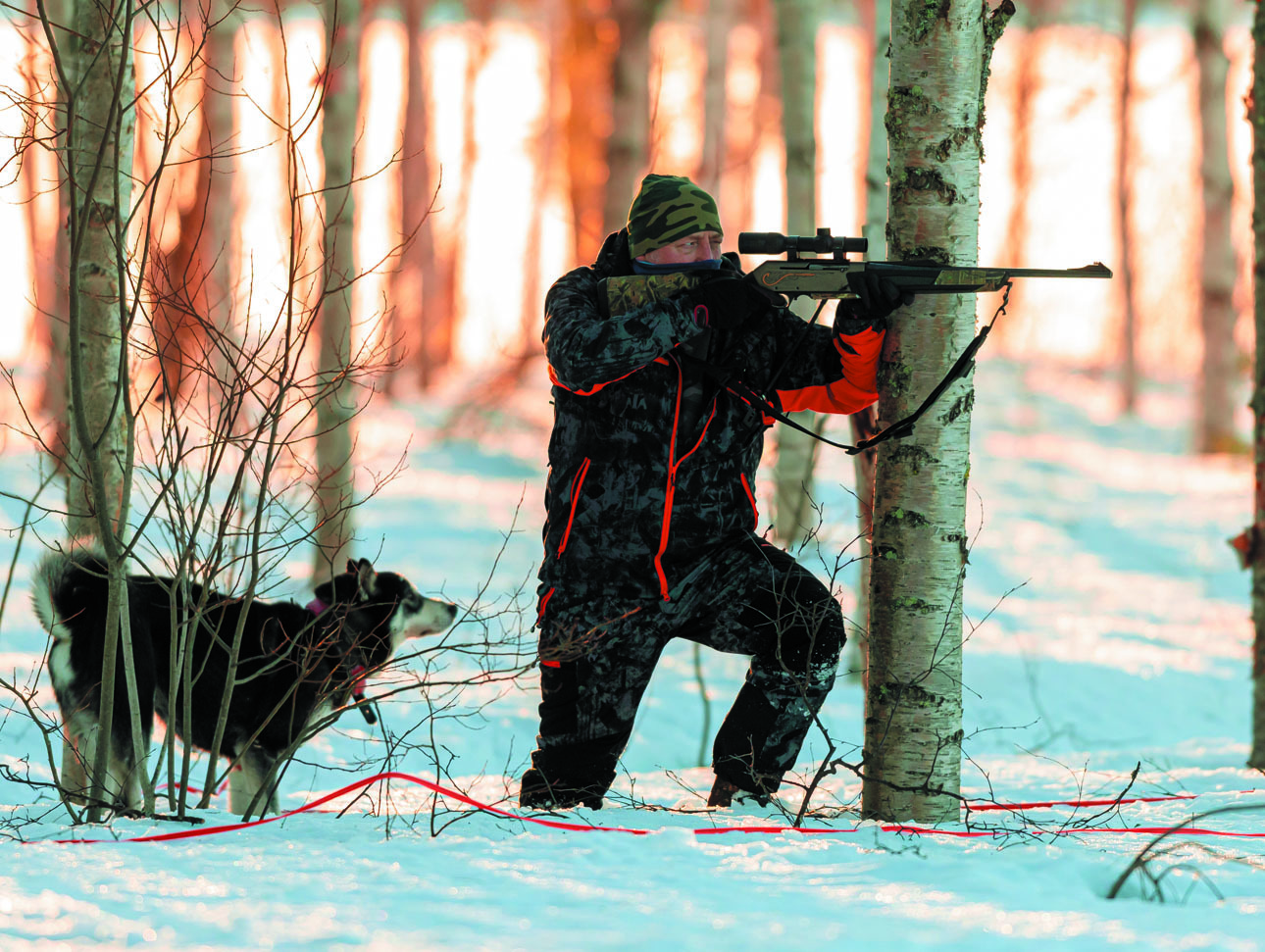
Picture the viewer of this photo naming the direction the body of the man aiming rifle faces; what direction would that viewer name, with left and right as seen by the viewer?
facing the viewer and to the right of the viewer

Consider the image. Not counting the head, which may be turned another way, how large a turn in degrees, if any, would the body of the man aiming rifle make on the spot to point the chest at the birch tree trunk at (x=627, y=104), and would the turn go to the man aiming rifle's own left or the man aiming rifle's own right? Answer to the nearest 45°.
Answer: approximately 135° to the man aiming rifle's own left

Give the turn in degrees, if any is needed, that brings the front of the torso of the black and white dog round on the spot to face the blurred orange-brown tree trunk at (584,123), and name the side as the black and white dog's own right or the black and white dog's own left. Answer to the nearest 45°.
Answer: approximately 90° to the black and white dog's own left

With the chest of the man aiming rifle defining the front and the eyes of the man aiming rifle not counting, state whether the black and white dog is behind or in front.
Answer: behind

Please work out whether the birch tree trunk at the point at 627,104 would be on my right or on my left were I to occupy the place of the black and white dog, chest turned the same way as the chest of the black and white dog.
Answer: on my left

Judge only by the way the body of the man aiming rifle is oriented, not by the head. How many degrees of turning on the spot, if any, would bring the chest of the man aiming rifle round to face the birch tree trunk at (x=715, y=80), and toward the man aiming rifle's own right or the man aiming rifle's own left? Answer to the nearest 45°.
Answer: approximately 135° to the man aiming rifle's own left

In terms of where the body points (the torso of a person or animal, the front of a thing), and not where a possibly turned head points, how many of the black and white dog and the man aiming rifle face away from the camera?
0

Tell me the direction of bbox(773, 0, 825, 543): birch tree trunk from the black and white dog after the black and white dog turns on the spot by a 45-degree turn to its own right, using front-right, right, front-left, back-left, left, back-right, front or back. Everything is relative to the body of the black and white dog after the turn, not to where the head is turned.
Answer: left

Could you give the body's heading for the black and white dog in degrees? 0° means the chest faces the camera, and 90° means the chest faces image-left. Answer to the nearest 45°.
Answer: approximately 270°

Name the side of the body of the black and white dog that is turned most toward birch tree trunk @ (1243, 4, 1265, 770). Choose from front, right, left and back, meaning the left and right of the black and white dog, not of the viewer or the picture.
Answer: front

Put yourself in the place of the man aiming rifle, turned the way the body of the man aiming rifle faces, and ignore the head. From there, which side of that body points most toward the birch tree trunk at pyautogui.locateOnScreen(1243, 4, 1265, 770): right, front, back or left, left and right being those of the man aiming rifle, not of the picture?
left

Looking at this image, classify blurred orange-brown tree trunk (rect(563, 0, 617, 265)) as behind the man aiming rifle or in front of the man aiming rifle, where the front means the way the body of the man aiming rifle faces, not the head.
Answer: behind

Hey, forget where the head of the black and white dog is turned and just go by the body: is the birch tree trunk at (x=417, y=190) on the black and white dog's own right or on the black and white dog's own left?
on the black and white dog's own left
